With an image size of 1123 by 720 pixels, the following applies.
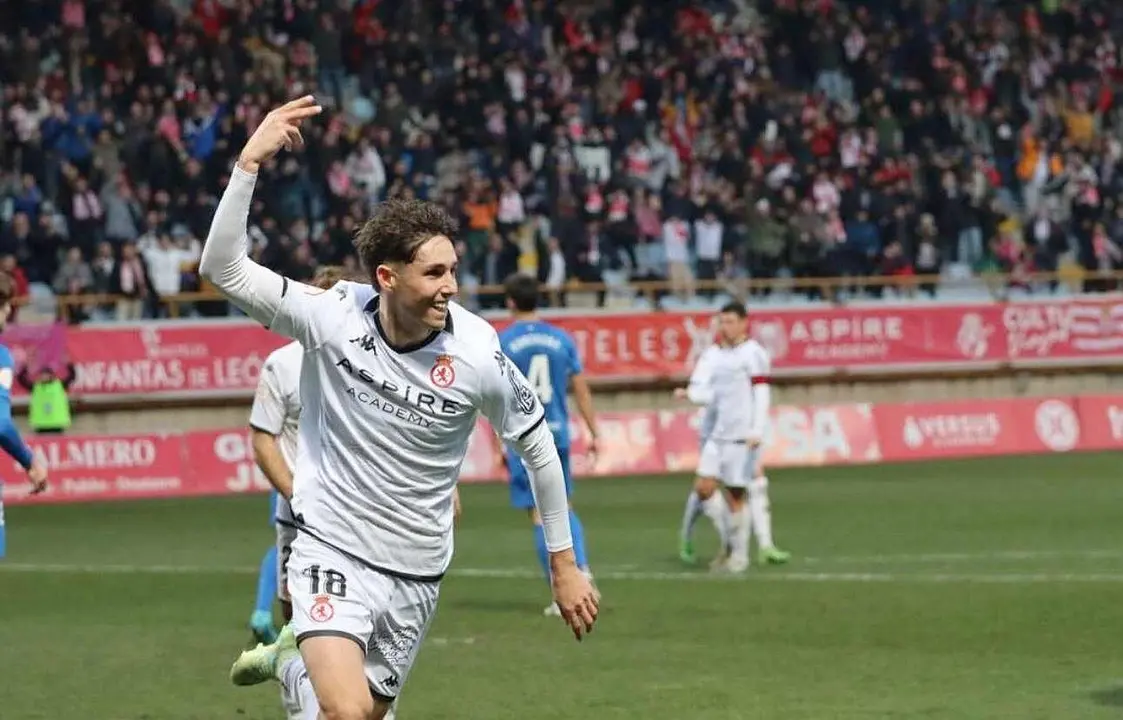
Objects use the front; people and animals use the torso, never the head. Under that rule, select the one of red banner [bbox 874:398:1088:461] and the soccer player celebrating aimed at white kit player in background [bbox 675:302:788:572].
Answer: the red banner

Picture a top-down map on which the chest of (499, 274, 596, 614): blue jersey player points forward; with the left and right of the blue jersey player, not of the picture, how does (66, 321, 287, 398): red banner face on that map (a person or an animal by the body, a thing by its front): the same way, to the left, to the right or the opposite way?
the opposite way

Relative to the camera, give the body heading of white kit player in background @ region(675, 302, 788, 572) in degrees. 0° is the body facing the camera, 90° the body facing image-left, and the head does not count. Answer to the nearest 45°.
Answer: approximately 45°

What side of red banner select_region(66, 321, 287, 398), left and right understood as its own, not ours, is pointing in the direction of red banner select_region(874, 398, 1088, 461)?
left

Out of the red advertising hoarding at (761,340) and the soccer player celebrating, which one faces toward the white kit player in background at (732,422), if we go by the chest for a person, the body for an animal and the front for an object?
the red advertising hoarding

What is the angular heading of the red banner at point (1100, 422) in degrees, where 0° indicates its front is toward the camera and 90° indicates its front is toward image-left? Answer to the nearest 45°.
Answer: approximately 0°

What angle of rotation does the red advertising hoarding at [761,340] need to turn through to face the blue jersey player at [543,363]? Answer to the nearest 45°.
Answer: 0° — it already faces them

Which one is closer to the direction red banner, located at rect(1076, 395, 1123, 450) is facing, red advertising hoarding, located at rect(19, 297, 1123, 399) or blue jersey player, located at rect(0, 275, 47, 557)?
the blue jersey player

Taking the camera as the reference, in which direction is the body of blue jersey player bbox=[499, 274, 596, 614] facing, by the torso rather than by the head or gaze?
away from the camera

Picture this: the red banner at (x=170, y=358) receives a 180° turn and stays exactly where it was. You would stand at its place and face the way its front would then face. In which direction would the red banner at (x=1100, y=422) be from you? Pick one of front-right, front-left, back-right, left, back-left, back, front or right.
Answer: right

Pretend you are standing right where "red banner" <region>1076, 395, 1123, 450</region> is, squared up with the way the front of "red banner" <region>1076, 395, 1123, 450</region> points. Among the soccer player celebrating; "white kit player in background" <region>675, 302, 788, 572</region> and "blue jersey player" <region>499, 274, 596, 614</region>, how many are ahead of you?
3

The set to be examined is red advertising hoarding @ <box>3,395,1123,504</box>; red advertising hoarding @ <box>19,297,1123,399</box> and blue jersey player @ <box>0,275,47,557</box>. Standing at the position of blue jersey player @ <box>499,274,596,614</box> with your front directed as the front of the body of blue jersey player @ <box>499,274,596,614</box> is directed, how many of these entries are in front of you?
2
